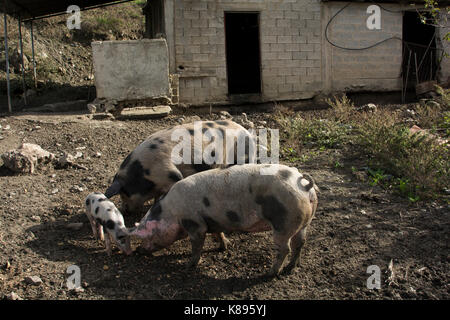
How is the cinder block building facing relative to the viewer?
toward the camera

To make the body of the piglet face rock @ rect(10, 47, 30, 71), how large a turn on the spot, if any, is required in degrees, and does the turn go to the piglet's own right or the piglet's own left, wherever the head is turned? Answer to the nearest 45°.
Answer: approximately 135° to the piglet's own left

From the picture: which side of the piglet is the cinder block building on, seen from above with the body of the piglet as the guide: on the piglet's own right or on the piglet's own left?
on the piglet's own left

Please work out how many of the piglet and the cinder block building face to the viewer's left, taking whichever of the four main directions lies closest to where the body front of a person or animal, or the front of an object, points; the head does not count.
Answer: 0

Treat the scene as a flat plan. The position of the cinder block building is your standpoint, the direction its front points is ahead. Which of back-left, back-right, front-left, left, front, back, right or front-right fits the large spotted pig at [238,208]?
front

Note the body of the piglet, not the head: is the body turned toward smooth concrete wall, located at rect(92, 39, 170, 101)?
no

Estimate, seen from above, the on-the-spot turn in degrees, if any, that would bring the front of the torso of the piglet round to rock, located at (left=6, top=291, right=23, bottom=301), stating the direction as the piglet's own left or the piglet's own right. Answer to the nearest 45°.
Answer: approximately 90° to the piglet's own right

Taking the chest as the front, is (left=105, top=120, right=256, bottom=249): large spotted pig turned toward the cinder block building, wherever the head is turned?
no

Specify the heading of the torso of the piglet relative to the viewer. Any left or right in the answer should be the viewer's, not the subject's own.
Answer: facing the viewer and to the right of the viewer

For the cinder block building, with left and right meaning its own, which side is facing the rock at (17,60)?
right

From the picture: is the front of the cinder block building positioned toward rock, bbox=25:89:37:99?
no

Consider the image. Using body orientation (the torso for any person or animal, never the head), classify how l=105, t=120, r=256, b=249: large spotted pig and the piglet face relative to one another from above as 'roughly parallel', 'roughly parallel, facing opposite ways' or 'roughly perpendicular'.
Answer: roughly perpendicular

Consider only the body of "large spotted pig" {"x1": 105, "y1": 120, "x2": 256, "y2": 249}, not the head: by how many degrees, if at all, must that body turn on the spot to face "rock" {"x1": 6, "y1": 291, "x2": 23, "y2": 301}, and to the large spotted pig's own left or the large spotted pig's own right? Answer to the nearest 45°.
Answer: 0° — it already faces it

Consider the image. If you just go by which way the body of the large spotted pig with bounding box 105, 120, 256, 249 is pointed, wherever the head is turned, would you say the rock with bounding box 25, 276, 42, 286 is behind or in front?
in front

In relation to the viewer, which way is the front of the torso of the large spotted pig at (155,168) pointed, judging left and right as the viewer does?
facing the viewer and to the left of the viewer

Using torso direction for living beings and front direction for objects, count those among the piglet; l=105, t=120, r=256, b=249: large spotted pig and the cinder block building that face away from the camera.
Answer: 0
